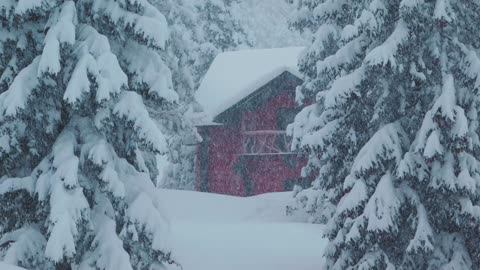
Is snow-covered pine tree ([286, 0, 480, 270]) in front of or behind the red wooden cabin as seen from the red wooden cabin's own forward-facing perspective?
in front

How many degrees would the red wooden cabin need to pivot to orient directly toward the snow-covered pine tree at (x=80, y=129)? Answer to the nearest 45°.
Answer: approximately 45° to its right

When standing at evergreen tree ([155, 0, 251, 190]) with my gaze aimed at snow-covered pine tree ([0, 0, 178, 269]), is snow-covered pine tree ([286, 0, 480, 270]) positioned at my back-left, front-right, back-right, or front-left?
front-left
